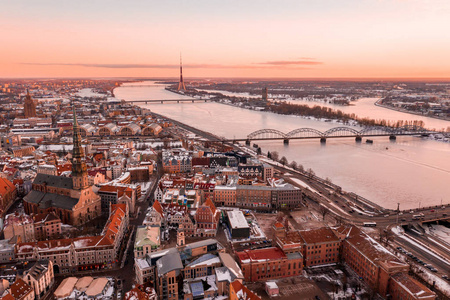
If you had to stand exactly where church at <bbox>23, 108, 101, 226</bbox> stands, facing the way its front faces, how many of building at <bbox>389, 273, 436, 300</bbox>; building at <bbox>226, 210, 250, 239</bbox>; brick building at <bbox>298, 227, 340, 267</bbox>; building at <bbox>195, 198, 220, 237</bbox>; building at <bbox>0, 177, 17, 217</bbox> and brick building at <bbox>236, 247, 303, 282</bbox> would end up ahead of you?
5

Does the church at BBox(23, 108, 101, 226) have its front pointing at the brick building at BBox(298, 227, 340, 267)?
yes

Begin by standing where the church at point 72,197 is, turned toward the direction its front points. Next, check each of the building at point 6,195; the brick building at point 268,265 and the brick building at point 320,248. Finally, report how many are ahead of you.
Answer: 2

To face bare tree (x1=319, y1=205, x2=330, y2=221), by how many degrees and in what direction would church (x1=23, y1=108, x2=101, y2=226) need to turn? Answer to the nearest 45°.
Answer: approximately 45° to its left

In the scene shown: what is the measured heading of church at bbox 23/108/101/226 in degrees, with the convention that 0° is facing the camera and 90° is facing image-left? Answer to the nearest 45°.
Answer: approximately 315°

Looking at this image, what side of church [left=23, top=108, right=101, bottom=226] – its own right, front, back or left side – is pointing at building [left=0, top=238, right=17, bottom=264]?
right

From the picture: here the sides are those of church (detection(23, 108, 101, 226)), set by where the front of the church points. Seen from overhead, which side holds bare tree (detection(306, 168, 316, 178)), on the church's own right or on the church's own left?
on the church's own left

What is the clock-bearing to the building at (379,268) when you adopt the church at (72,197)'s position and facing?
The building is roughly at 12 o'clock from the church.

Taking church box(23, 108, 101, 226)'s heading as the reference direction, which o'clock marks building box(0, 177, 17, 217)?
The building is roughly at 6 o'clock from the church.

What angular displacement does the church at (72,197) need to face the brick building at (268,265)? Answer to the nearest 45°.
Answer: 0° — it already faces it

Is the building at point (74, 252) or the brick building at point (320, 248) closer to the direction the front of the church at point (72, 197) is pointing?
the brick building

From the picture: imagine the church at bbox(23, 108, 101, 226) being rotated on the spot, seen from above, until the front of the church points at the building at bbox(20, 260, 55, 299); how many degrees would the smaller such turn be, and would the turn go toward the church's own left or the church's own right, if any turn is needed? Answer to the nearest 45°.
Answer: approximately 45° to the church's own right
